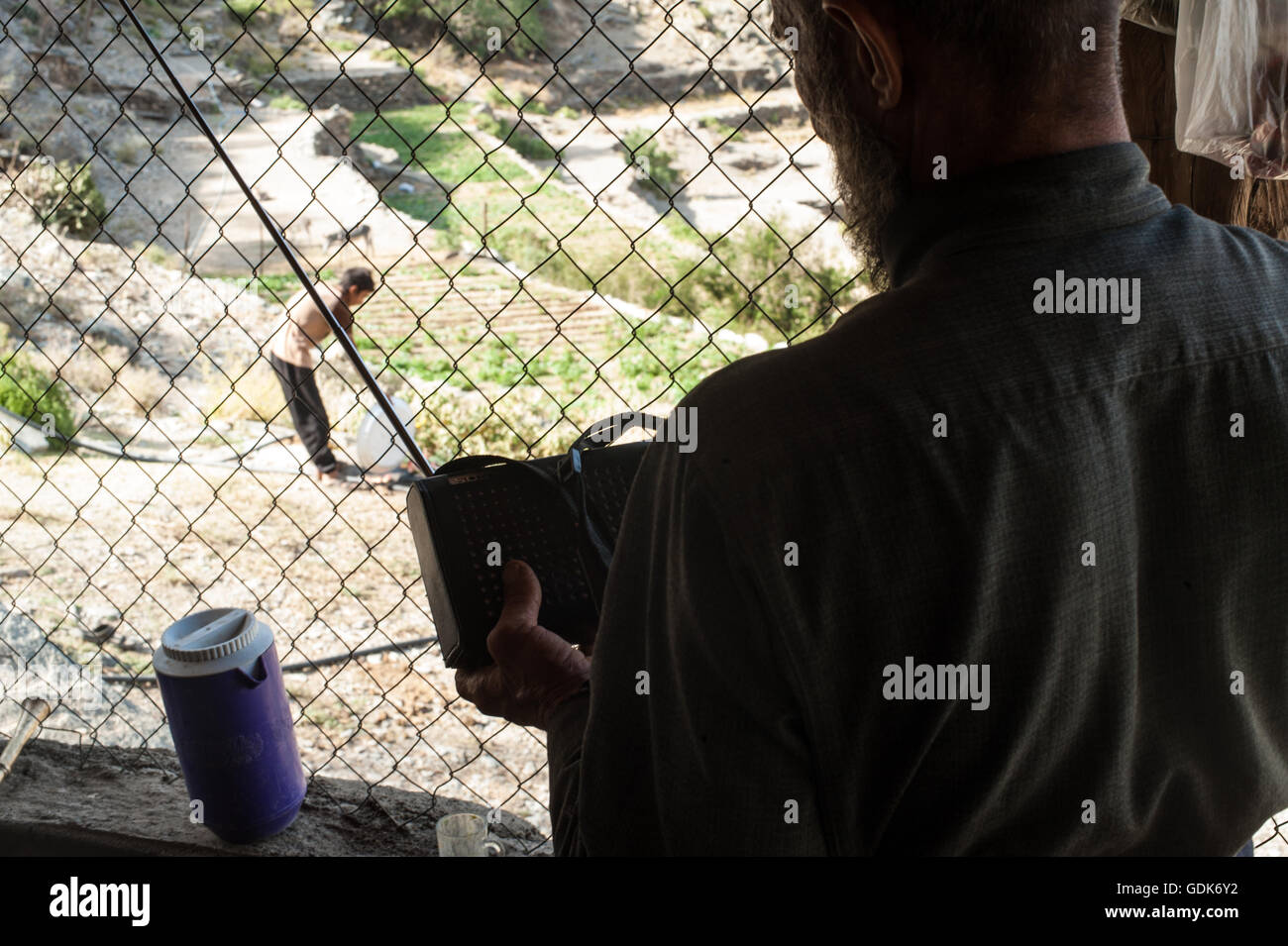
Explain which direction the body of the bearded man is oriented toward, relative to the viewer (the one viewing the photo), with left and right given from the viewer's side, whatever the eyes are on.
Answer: facing away from the viewer and to the left of the viewer

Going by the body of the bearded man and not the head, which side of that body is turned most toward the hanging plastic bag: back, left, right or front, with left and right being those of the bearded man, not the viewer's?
right

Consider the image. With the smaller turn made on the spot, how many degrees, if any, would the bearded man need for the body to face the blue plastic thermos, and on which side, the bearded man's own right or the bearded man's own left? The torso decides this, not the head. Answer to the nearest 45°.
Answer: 0° — they already face it

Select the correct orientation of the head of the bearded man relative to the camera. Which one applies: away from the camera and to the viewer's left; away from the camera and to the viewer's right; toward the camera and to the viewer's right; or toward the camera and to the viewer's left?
away from the camera and to the viewer's left

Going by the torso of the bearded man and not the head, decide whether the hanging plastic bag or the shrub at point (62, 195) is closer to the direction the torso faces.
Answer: the shrub
